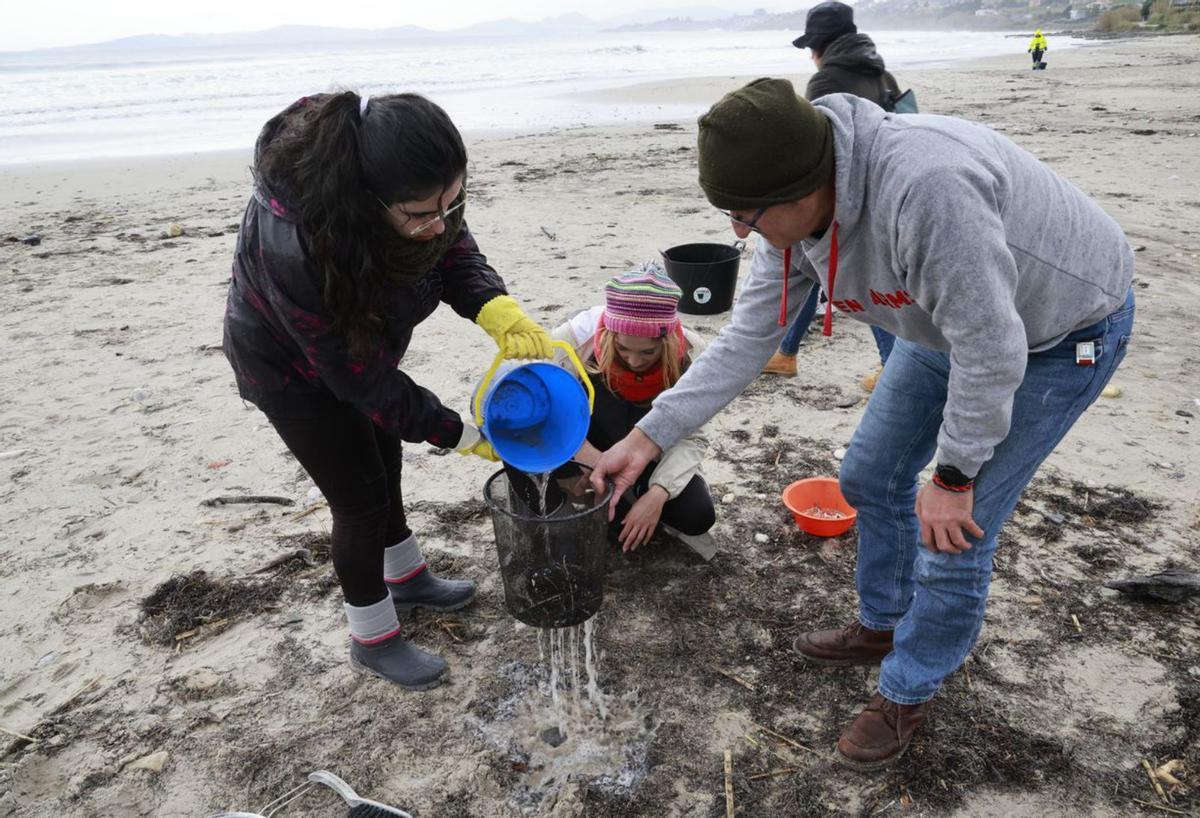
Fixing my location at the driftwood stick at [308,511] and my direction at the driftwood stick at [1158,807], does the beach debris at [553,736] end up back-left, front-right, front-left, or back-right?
front-right

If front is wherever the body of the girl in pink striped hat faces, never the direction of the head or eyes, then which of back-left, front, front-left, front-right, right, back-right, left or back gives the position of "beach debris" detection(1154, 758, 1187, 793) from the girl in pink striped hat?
front-left

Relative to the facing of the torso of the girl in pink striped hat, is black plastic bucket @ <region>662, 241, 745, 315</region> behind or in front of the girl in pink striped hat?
behind

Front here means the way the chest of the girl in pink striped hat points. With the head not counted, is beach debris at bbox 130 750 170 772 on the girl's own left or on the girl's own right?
on the girl's own right

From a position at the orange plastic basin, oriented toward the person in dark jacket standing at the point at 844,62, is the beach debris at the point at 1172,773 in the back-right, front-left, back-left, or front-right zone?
back-right

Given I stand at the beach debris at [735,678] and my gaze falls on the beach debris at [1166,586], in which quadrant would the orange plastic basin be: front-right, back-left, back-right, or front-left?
front-left

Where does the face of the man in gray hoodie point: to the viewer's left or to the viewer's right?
to the viewer's left

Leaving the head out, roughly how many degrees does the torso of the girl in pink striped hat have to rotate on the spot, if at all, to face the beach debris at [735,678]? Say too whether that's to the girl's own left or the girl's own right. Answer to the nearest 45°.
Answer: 0° — they already face it

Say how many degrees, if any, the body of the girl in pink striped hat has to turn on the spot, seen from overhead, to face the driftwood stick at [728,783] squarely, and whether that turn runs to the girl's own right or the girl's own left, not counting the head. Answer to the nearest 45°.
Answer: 0° — they already face it

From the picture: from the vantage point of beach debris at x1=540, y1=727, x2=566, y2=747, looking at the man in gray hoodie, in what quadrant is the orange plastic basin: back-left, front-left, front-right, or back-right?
front-left

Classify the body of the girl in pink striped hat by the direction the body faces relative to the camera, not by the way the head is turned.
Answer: toward the camera

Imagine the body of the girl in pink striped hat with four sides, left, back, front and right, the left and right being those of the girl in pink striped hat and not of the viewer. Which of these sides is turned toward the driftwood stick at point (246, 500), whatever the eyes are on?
right

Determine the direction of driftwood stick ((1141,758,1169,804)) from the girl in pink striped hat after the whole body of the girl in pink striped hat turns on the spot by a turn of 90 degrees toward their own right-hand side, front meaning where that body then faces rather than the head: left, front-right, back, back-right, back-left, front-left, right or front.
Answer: back-left

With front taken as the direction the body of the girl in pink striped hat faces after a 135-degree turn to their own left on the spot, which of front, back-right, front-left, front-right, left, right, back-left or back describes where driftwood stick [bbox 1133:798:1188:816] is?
right

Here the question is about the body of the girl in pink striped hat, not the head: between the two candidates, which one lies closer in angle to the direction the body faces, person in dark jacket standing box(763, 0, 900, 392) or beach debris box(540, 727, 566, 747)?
the beach debris

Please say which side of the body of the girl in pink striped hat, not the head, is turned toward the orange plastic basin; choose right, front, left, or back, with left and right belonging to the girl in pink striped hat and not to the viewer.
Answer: left
